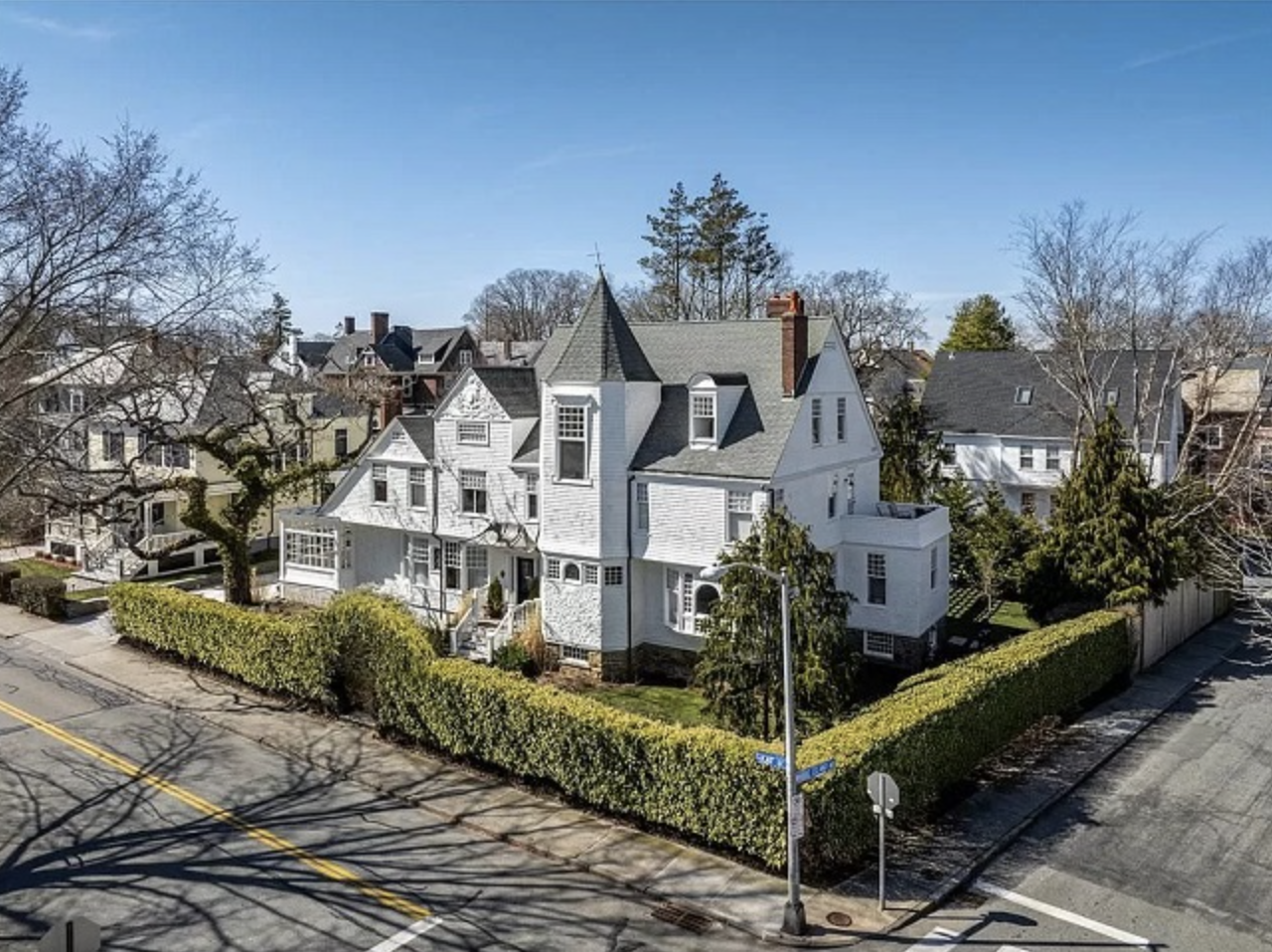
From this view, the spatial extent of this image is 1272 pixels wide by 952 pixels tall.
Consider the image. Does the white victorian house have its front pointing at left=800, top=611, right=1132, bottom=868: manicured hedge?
no

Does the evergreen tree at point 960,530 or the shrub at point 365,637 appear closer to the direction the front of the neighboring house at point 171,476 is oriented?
the shrub

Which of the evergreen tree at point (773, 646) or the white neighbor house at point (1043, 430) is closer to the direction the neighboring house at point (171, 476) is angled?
the evergreen tree

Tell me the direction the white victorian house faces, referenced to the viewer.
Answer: facing the viewer and to the left of the viewer

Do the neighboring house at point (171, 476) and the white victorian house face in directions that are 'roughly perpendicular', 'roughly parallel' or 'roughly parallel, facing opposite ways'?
roughly parallel

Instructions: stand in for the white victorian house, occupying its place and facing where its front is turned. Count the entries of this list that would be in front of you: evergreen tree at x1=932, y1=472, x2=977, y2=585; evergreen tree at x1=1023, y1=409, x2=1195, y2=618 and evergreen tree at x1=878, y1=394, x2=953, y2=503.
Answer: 0

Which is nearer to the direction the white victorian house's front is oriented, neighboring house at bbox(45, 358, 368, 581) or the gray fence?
the neighboring house

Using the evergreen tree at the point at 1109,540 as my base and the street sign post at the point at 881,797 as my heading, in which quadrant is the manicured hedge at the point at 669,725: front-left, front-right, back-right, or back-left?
front-right

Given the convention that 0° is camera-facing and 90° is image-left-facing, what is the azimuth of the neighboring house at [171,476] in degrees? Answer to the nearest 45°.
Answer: approximately 45°

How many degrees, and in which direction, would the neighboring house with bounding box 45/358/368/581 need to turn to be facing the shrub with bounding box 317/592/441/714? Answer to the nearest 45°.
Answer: approximately 45° to its left

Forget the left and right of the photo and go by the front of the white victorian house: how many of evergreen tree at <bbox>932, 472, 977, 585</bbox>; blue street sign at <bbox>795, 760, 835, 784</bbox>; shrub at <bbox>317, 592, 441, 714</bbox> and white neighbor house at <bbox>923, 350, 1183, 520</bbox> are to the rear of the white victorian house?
2

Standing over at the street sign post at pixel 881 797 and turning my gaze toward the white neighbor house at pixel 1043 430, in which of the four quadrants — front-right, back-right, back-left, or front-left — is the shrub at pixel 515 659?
front-left

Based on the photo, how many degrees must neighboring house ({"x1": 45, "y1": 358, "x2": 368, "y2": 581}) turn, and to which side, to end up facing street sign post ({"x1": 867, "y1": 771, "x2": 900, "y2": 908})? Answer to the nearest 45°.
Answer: approximately 45° to its left

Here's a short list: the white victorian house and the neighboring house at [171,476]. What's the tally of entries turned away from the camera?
0

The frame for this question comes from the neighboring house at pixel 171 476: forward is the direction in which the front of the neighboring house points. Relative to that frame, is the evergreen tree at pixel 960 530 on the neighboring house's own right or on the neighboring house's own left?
on the neighboring house's own left

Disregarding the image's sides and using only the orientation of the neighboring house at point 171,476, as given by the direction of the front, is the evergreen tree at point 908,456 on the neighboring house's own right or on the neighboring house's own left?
on the neighboring house's own left

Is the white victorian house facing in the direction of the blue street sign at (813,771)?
no
